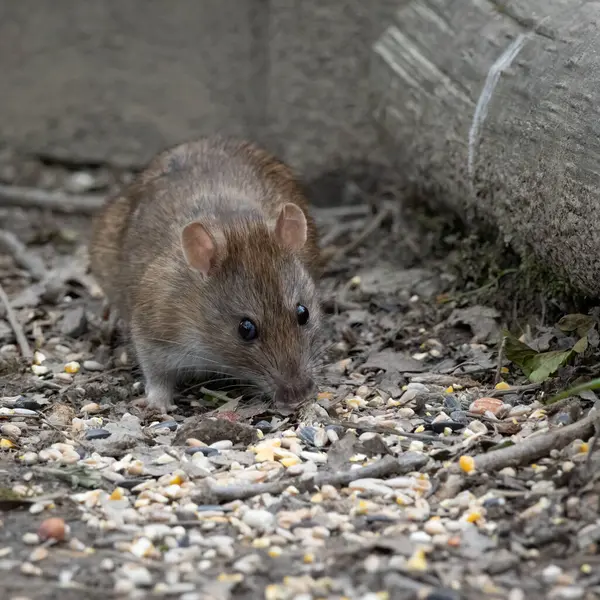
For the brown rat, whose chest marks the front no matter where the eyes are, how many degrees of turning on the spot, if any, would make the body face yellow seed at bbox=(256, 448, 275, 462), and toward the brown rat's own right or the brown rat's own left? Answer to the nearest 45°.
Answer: approximately 45° to the brown rat's own right

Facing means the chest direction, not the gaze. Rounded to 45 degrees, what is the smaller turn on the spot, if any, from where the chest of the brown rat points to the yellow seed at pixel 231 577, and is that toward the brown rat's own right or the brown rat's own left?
approximately 45° to the brown rat's own right

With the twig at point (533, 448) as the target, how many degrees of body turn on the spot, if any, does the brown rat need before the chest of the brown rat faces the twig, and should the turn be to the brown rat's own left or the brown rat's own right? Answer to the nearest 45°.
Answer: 0° — it already faces it

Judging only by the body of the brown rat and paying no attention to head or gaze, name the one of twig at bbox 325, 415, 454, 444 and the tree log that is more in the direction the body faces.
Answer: the twig

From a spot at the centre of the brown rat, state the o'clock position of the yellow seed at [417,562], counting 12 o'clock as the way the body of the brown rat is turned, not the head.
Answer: The yellow seed is roughly at 1 o'clock from the brown rat.

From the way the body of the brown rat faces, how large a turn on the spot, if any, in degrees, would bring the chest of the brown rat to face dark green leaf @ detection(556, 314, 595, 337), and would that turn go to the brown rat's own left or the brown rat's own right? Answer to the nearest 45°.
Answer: approximately 45° to the brown rat's own left

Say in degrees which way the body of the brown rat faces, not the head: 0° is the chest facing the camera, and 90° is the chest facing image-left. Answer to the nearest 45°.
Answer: approximately 315°

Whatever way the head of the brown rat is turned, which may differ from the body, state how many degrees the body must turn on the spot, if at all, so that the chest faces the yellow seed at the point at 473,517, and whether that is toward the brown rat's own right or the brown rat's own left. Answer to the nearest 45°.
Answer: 0° — it already faces it

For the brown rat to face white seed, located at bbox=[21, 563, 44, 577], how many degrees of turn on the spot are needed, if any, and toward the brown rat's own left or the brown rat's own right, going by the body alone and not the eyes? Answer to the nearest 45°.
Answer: approximately 45° to the brown rat's own right

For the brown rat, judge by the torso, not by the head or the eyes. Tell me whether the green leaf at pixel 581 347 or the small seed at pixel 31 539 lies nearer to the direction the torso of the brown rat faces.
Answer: the green leaf

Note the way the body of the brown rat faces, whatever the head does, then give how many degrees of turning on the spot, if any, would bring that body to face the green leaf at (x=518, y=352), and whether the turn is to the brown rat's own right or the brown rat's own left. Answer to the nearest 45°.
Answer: approximately 45° to the brown rat's own left

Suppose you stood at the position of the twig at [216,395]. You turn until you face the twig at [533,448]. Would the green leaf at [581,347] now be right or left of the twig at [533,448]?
left
